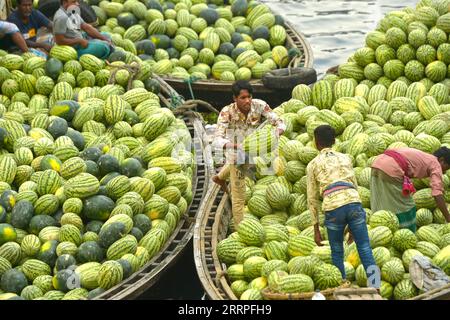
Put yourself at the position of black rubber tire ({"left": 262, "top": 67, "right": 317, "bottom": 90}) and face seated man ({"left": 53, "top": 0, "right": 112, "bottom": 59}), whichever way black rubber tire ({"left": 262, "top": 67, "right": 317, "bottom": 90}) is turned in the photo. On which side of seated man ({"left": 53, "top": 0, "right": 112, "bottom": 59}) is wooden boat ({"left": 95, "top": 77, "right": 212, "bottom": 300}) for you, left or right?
left

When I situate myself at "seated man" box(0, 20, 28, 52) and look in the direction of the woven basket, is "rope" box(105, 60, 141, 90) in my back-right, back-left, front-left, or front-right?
front-left

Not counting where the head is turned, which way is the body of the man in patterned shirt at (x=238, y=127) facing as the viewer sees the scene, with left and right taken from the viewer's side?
facing the viewer and to the right of the viewer
